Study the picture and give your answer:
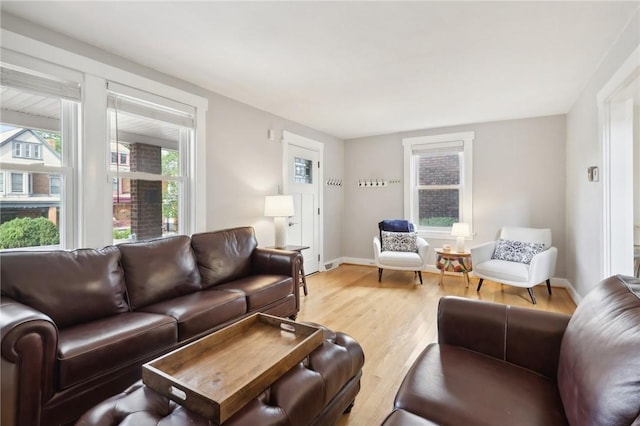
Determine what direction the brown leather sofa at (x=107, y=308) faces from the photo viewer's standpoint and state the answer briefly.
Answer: facing the viewer and to the right of the viewer

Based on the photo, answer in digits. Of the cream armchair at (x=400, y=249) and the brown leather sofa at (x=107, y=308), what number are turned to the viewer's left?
0

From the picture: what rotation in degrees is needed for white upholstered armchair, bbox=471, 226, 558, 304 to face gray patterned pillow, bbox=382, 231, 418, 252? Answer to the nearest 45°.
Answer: approximately 45° to its right

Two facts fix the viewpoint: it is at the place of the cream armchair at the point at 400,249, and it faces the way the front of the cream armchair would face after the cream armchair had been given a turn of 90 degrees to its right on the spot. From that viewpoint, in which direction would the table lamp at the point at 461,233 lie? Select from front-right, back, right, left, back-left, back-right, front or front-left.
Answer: back

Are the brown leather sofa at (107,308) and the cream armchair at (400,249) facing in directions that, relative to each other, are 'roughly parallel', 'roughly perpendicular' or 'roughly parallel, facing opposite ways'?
roughly perpendicular

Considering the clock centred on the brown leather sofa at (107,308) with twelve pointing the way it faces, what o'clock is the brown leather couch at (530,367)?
The brown leather couch is roughly at 12 o'clock from the brown leather sofa.

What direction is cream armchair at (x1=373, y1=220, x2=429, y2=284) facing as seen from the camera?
toward the camera

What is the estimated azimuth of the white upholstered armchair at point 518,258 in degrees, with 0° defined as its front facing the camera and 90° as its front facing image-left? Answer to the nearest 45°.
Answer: approximately 45°

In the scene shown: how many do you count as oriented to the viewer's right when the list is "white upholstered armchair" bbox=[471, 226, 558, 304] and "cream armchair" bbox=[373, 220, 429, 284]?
0

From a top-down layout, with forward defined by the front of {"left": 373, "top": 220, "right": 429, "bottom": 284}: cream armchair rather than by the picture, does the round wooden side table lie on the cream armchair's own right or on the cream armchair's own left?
on the cream armchair's own left

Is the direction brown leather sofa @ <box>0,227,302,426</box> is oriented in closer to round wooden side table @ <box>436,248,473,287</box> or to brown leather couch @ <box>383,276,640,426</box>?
the brown leather couch
